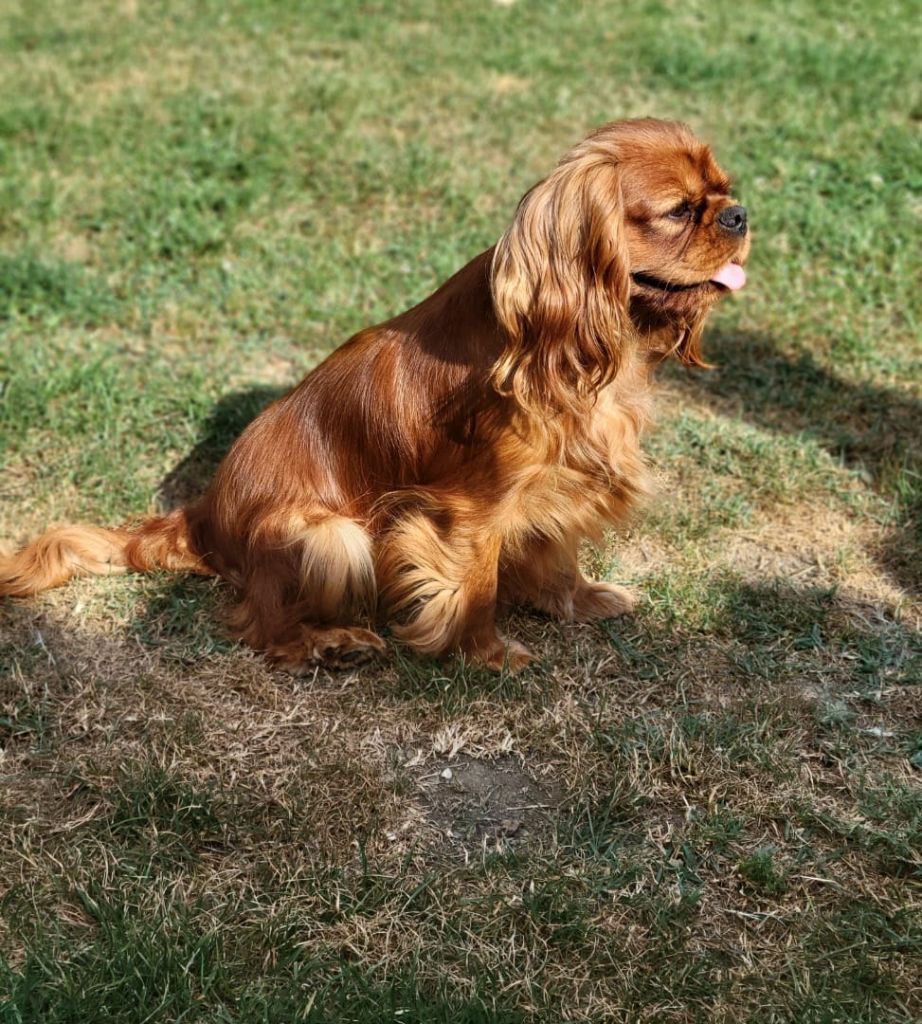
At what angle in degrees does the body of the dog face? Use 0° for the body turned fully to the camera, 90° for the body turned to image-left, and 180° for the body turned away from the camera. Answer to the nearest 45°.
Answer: approximately 270°
